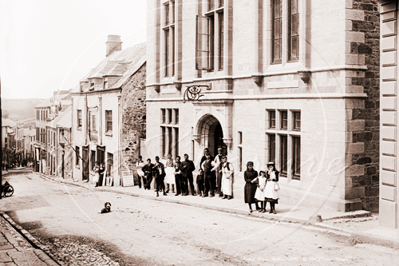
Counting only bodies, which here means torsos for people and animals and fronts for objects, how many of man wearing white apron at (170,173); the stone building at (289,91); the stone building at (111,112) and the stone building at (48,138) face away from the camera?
0

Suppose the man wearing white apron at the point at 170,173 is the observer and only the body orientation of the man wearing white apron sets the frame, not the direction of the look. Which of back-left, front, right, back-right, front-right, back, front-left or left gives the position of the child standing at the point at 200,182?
front-left

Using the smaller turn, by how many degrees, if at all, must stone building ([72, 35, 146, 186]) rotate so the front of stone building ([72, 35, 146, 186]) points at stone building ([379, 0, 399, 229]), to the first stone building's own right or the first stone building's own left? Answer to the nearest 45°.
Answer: approximately 90° to the first stone building's own left

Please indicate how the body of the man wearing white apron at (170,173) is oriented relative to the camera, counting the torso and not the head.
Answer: toward the camera

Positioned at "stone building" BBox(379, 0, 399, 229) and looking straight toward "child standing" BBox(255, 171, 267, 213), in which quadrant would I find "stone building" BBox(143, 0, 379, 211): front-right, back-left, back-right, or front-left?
front-right

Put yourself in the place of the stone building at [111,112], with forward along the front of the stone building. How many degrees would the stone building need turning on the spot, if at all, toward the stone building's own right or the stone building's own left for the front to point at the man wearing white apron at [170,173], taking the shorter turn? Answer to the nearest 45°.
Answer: approximately 90° to the stone building's own left

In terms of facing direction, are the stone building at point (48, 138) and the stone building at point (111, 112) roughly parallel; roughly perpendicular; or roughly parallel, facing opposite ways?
roughly parallel

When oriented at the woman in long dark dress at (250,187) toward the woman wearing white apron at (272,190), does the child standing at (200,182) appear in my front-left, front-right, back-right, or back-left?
back-left

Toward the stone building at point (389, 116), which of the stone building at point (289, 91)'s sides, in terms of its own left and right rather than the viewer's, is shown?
left

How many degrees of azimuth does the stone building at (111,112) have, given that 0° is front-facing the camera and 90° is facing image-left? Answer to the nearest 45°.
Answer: approximately 45°

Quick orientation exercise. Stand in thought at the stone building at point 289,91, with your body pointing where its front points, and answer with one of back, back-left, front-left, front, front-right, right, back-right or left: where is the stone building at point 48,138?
right

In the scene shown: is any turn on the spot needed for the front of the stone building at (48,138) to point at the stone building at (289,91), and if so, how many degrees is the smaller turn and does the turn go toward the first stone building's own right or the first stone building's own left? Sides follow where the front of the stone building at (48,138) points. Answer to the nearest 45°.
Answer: approximately 45° to the first stone building's own left

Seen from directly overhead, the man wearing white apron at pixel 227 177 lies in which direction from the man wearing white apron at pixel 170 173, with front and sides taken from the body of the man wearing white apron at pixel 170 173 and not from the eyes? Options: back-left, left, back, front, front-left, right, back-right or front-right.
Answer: front-left

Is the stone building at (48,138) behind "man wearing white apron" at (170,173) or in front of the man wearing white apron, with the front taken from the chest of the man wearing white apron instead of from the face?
behind

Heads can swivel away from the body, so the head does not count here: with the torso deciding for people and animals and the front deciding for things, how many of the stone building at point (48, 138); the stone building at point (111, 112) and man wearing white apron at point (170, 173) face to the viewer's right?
0

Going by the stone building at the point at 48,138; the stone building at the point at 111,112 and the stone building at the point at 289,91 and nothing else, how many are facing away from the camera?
0

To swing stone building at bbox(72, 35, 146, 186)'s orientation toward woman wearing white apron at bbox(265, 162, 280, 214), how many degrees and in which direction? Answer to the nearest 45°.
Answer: approximately 90° to its left
